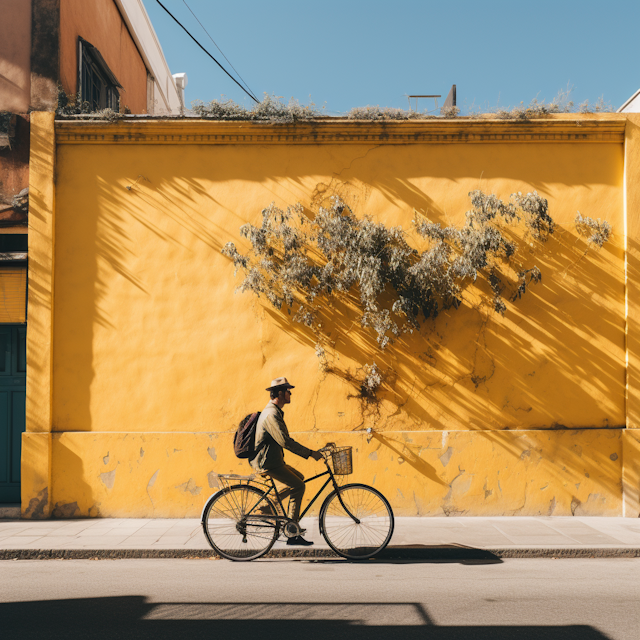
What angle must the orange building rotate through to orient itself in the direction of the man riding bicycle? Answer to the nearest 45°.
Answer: approximately 45° to its left

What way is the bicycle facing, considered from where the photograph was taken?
facing to the right of the viewer

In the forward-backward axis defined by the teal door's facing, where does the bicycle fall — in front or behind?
in front

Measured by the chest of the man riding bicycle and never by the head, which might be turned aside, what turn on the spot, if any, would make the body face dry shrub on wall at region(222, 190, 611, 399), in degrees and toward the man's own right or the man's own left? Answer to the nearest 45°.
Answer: approximately 45° to the man's own left

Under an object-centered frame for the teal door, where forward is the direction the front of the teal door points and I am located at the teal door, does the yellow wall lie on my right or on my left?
on my left

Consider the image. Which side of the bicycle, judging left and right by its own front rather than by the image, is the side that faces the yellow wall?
left

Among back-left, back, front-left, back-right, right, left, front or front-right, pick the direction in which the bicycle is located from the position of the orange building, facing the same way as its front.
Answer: front-left

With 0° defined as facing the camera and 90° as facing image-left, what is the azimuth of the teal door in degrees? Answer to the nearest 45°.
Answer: approximately 0°

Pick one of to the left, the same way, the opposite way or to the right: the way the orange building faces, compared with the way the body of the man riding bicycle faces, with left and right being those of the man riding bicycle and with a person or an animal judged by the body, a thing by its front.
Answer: to the right

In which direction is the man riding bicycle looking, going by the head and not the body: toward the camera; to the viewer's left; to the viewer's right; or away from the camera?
to the viewer's right

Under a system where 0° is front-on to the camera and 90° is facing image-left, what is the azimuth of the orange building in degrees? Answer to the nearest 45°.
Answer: approximately 0°

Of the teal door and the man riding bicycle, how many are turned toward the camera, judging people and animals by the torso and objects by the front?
1

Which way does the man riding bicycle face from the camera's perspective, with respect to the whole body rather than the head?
to the viewer's right
